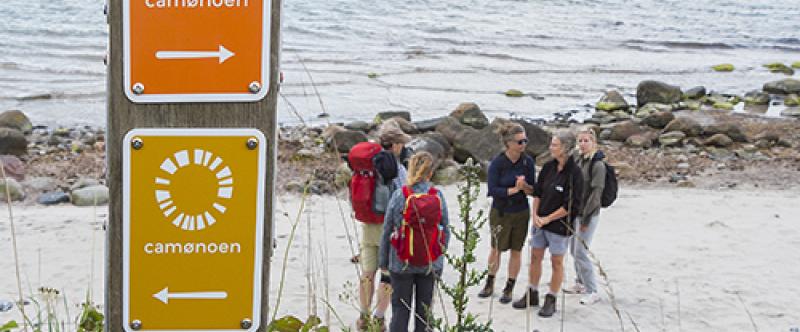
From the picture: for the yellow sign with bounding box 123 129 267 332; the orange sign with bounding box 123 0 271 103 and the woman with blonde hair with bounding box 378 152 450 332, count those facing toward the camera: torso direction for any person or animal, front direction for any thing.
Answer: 2

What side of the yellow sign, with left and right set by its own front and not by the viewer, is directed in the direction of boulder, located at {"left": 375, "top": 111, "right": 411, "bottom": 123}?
back

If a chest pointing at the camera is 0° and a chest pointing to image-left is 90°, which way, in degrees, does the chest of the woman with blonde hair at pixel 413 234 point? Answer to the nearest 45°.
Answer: approximately 180°

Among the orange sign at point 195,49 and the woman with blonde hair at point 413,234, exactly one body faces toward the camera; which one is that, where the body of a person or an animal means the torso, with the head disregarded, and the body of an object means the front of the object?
the orange sign

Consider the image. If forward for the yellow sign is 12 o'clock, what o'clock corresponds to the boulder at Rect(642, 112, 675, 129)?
The boulder is roughly at 7 o'clock from the yellow sign.

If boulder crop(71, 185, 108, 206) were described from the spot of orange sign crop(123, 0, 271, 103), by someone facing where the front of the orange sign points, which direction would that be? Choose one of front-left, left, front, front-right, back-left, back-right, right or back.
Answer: back

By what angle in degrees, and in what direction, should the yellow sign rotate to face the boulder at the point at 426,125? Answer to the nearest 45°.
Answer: approximately 180°

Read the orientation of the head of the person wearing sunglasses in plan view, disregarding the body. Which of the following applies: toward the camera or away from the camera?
toward the camera

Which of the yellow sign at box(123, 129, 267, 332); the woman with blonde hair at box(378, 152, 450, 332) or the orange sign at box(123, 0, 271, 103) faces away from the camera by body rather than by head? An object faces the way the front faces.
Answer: the woman with blonde hair

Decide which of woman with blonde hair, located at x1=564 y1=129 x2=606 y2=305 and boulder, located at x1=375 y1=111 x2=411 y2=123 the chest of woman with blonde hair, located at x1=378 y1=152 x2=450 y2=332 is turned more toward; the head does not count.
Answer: the boulder

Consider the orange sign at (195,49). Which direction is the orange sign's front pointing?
toward the camera

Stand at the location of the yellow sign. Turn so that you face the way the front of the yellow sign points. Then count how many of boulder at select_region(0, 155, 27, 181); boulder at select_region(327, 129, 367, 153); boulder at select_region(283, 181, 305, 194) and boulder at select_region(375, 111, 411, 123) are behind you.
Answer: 4

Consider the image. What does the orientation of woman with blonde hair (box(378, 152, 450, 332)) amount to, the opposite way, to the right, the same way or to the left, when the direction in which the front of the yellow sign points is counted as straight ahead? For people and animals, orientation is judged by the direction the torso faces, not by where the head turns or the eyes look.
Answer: the opposite way

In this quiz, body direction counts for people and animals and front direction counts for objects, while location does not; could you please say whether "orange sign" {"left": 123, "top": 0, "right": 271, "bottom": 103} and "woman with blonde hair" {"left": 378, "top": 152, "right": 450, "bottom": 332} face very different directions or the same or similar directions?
very different directions

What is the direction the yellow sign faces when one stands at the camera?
facing the viewer

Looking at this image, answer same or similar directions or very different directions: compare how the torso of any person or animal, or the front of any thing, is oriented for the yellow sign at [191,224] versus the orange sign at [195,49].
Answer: same or similar directions
